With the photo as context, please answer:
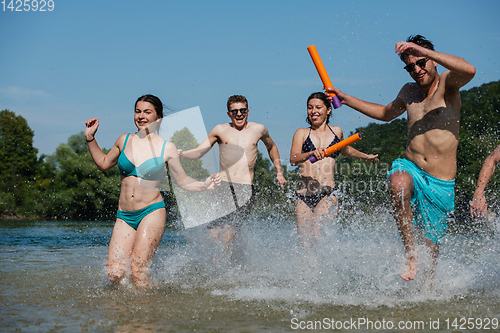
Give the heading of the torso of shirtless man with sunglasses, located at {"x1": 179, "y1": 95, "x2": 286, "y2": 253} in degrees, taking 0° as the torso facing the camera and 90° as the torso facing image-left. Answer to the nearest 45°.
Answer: approximately 0°

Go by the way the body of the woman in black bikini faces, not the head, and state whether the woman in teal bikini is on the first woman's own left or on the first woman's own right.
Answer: on the first woman's own right

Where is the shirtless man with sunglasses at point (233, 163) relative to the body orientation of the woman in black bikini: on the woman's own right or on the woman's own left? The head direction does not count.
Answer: on the woman's own right

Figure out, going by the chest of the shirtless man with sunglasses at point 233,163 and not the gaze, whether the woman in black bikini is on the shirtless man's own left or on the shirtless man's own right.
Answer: on the shirtless man's own left

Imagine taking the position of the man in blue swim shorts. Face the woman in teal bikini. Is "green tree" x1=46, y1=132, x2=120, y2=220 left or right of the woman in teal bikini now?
right

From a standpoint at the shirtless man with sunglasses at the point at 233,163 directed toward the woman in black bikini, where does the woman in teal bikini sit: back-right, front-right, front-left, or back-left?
back-right

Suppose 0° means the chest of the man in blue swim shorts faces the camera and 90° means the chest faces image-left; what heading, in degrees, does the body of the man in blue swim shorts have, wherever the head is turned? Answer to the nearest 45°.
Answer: approximately 45°

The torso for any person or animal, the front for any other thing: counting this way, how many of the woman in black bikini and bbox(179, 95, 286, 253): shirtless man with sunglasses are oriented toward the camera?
2

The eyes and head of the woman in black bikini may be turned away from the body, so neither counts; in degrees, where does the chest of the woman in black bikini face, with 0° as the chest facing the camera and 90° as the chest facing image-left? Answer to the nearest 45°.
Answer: approximately 0°

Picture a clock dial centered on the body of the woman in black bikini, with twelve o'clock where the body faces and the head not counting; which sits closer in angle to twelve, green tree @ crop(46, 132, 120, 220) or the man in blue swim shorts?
the man in blue swim shorts
